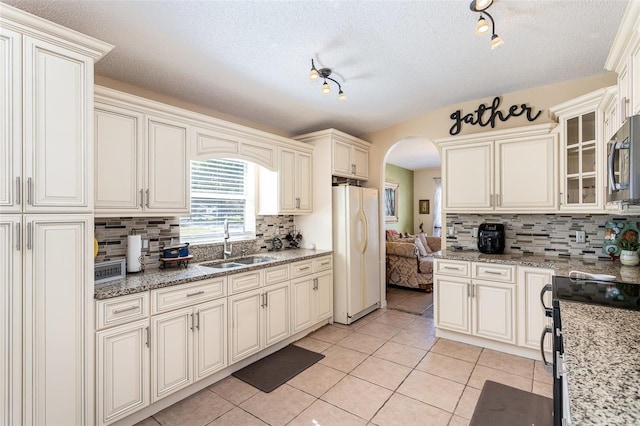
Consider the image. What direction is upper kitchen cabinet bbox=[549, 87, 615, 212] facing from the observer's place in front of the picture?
facing the viewer and to the left of the viewer

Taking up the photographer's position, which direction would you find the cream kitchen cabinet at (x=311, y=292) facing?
facing the viewer and to the right of the viewer

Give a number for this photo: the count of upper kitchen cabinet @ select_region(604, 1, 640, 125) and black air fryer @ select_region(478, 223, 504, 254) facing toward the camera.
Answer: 1

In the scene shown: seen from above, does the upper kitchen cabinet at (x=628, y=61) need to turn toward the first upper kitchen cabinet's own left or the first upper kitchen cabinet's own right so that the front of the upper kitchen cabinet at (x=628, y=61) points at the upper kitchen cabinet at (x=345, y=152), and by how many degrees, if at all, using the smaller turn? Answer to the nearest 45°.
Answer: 0° — it already faces it

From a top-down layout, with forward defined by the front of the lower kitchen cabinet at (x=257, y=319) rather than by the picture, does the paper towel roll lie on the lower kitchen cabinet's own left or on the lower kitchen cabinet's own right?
on the lower kitchen cabinet's own right

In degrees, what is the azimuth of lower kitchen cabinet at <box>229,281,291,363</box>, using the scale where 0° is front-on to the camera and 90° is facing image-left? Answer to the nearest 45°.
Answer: approximately 315°

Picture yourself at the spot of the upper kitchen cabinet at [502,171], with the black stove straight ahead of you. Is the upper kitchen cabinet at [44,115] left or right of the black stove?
right

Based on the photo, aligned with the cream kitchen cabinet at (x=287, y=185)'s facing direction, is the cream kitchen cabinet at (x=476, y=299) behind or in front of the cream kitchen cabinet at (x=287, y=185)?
in front

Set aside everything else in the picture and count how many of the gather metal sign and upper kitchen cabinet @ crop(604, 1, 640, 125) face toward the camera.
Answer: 1

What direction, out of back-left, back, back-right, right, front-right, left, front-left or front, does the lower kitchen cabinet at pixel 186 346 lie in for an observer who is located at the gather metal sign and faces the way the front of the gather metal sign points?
front-right

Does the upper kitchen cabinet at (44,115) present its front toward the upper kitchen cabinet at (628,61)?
yes

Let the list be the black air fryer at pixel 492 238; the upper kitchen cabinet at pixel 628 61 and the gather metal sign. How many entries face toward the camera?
2

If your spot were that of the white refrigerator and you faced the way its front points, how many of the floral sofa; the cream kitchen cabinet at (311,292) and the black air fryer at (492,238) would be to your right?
1

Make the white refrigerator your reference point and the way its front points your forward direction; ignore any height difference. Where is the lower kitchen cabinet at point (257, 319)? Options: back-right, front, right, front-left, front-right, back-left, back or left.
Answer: right

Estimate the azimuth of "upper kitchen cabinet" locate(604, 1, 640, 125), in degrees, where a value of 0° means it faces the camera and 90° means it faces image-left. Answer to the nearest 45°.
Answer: approximately 90°
